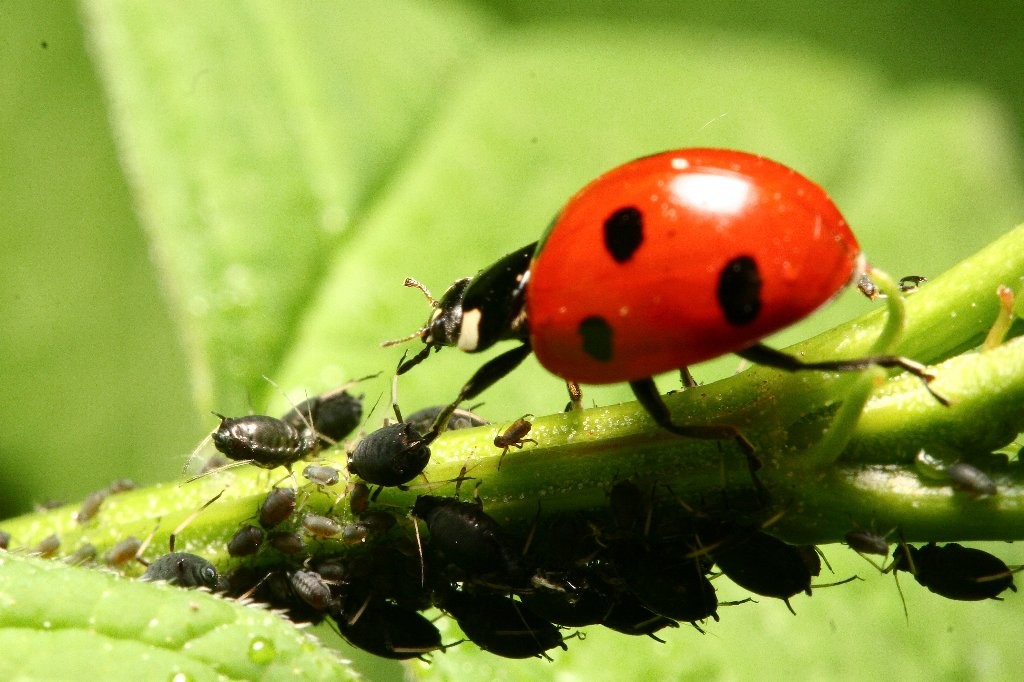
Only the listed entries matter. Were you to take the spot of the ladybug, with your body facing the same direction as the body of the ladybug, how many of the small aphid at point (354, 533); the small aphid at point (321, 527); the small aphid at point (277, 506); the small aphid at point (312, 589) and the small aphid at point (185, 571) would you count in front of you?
5

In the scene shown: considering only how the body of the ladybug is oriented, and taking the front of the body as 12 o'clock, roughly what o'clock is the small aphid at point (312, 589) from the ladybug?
The small aphid is roughly at 12 o'clock from the ladybug.

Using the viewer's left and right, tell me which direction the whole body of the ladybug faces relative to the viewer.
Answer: facing to the left of the viewer

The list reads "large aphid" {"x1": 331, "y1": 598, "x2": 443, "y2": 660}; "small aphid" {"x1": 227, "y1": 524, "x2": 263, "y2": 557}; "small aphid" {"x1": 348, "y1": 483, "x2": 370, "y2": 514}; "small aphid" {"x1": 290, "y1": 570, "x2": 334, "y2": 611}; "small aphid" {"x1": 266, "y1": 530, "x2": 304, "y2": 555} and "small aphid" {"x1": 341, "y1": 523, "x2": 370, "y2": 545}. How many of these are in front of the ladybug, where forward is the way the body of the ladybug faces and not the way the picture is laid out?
6

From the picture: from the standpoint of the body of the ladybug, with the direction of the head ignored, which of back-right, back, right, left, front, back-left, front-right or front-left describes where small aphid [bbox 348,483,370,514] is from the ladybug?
front

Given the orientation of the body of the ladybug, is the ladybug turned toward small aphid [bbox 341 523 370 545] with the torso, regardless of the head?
yes
